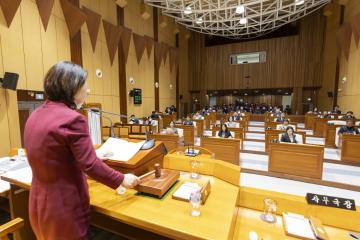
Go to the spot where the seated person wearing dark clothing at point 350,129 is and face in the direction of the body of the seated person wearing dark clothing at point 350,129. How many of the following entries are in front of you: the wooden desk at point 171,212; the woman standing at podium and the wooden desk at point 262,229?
3

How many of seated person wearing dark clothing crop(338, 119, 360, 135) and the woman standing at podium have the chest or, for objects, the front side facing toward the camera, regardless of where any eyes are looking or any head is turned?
1

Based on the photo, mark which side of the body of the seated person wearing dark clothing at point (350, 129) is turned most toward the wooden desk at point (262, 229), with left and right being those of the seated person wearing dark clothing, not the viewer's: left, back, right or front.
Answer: front

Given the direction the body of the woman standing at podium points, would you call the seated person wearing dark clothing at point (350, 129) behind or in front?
in front

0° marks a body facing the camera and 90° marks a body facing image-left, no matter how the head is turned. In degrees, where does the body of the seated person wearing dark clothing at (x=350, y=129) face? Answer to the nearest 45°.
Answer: approximately 0°

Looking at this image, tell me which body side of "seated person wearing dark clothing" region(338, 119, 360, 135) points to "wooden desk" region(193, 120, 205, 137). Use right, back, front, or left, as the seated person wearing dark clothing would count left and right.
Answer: right

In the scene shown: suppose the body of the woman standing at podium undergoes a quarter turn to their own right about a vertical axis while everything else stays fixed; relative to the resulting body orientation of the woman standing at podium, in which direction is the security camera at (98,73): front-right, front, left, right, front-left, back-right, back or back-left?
back-left

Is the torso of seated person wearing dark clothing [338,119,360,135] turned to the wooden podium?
yes

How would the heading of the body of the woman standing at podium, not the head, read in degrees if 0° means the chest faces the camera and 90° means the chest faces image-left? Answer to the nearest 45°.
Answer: approximately 225°

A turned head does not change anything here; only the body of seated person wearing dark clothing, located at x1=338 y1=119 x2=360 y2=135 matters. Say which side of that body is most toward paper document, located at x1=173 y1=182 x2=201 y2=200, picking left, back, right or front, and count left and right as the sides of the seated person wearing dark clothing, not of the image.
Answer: front

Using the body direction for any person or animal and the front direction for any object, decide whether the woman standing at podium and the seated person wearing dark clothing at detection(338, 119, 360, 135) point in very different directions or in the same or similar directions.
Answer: very different directions

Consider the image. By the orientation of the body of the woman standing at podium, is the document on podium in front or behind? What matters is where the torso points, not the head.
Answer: in front

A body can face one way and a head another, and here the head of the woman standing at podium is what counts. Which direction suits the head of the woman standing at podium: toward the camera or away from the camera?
away from the camera
